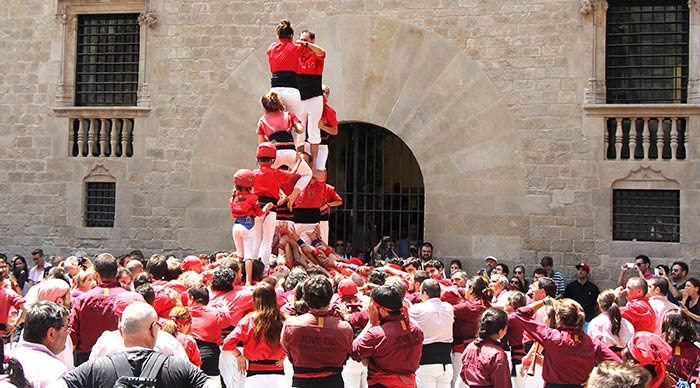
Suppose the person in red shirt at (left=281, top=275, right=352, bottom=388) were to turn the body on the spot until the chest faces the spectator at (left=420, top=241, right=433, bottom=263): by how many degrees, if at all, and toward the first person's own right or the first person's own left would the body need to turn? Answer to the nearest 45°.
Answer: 0° — they already face them

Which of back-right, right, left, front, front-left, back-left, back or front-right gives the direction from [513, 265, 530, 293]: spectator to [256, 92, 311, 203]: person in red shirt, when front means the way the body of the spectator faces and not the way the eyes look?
front

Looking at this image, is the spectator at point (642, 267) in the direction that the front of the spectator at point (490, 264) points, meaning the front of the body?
no

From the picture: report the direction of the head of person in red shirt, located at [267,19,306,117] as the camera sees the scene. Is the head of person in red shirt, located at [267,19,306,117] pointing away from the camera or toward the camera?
away from the camera

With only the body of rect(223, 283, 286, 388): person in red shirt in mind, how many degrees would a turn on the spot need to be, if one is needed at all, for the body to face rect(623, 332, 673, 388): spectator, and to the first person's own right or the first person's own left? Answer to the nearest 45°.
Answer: approximately 90° to the first person's own right

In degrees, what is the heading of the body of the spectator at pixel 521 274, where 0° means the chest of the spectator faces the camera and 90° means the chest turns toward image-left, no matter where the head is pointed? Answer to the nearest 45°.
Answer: approximately 45°

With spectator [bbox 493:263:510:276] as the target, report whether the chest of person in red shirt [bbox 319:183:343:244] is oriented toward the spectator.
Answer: no
